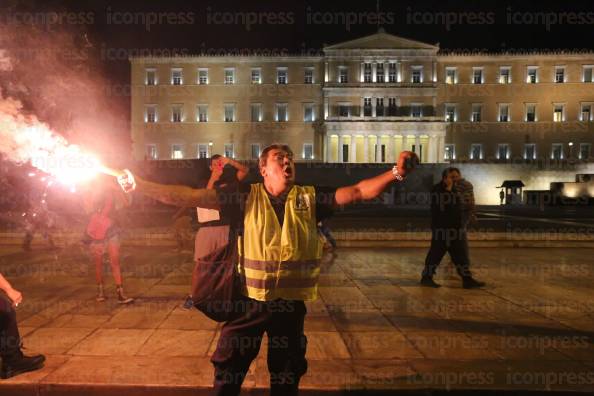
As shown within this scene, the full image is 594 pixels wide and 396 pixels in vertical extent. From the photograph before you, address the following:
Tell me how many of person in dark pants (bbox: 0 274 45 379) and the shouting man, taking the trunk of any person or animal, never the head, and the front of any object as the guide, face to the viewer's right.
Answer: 1

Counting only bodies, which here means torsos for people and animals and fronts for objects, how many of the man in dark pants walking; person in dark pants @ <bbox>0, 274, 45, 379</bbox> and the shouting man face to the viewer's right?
2

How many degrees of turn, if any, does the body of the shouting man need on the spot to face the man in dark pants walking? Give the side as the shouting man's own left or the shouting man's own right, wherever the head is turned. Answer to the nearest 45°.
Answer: approximately 135° to the shouting man's own left

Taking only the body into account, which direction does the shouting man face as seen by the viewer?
toward the camera

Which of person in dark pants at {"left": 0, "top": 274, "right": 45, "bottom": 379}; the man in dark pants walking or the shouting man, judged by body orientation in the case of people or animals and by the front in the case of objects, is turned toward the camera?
the shouting man

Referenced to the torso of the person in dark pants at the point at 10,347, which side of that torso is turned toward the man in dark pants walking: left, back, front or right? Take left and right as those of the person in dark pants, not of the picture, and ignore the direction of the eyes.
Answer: front

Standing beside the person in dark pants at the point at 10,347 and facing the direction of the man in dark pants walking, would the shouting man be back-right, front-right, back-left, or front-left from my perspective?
front-right

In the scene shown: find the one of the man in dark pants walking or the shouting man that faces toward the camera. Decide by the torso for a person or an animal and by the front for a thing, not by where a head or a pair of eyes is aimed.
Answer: the shouting man

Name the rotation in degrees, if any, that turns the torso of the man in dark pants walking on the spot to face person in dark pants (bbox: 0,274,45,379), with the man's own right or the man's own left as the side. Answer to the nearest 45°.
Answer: approximately 135° to the man's own right

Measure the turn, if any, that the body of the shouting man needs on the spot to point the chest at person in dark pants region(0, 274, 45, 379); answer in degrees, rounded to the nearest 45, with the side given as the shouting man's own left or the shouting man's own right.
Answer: approximately 135° to the shouting man's own right

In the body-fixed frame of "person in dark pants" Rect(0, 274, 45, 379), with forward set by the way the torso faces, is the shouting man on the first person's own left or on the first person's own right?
on the first person's own right

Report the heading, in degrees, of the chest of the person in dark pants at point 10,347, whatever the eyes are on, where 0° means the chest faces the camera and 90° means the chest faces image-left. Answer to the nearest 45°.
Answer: approximately 270°

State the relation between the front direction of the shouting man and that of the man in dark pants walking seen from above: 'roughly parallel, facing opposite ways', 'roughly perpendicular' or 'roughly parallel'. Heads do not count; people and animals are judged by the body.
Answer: roughly perpendicular

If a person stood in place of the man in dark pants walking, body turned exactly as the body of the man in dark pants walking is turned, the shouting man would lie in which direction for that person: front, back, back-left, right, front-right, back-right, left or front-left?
right
